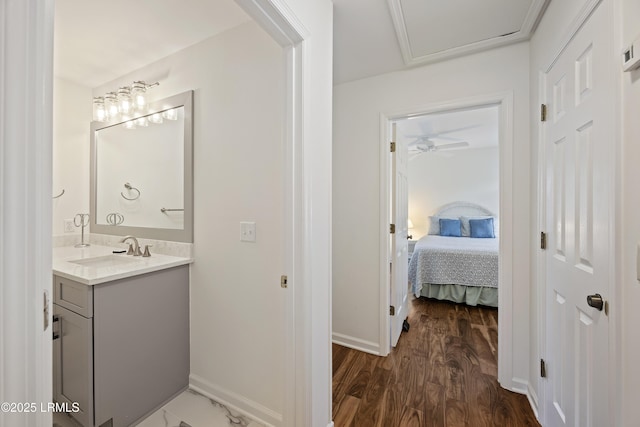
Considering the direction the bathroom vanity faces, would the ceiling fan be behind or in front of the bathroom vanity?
behind

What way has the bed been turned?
toward the camera

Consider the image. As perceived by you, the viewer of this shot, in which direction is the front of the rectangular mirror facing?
facing the viewer and to the left of the viewer

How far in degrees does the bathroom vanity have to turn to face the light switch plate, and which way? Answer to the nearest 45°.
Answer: approximately 90° to its left

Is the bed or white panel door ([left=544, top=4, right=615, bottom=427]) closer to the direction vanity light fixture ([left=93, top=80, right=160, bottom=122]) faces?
the white panel door

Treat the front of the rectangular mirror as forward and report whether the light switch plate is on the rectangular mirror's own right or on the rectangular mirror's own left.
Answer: on the rectangular mirror's own left
